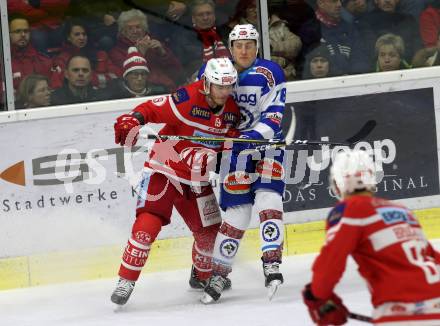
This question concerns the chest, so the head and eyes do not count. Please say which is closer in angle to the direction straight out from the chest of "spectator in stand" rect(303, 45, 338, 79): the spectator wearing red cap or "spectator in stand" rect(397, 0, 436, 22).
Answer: the spectator wearing red cap
